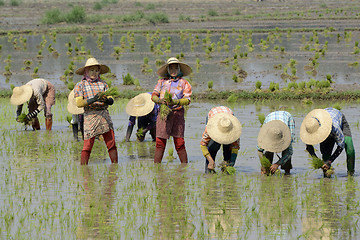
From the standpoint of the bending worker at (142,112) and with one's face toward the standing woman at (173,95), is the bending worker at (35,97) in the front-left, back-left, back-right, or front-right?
back-right

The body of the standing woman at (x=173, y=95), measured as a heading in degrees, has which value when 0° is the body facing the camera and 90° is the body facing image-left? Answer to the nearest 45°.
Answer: approximately 0°

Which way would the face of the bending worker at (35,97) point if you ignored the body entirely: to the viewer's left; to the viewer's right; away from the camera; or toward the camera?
to the viewer's left

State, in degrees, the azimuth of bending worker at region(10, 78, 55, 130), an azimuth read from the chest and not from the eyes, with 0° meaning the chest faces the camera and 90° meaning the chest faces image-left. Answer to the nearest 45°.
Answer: approximately 45°

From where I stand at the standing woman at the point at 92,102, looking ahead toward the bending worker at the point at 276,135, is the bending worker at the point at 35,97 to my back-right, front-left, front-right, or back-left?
back-left

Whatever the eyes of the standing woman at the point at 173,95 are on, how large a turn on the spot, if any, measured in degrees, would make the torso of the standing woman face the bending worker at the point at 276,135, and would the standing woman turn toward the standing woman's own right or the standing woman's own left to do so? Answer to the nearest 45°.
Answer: approximately 45° to the standing woman's own left
